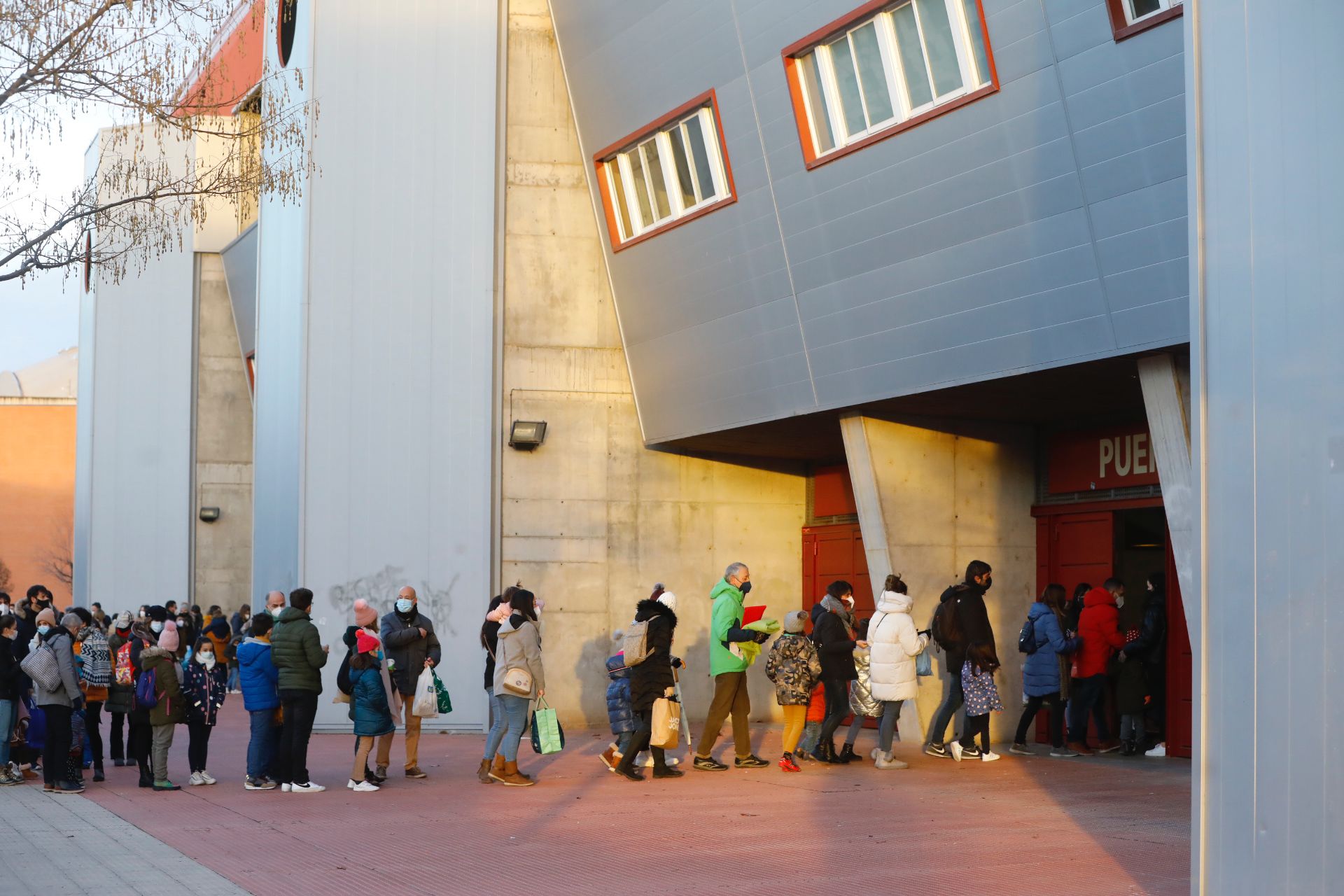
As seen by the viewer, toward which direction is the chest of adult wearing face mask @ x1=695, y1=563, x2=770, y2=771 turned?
to the viewer's right

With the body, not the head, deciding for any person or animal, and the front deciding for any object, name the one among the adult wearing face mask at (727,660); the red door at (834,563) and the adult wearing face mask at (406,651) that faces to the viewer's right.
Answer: the adult wearing face mask at (727,660)

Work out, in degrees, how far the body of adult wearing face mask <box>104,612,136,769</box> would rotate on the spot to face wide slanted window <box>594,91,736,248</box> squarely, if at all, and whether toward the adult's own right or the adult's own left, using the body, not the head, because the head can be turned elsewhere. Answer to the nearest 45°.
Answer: approximately 45° to the adult's own left

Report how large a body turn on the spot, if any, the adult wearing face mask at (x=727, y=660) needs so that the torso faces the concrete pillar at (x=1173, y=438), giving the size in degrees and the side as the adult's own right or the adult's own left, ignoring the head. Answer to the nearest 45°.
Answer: approximately 45° to the adult's own right

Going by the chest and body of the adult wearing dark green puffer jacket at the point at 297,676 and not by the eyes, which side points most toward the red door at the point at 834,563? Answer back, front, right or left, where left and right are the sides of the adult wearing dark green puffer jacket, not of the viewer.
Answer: front

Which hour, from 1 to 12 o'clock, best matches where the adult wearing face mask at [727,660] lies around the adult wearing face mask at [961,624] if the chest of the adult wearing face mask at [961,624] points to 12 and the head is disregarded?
the adult wearing face mask at [727,660] is roughly at 5 o'clock from the adult wearing face mask at [961,624].

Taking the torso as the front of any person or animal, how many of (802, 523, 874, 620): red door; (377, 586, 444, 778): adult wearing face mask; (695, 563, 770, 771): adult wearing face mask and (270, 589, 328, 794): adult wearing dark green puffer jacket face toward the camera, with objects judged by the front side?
2

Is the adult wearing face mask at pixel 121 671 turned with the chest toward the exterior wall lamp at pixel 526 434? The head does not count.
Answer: no

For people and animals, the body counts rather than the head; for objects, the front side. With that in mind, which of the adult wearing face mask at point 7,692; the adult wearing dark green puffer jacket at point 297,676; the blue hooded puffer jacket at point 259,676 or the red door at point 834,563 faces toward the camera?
the red door

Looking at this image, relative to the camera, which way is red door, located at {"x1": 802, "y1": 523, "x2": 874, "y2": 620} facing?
toward the camera

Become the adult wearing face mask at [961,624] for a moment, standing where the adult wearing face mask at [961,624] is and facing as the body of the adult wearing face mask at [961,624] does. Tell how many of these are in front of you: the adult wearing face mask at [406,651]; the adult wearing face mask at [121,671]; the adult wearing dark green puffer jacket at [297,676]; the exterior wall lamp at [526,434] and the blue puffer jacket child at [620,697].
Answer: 0

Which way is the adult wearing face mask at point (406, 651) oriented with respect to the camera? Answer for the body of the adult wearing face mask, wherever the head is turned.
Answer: toward the camera

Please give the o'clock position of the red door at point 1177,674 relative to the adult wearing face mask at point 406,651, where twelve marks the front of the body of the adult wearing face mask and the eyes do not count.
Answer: The red door is roughly at 9 o'clock from the adult wearing face mask.

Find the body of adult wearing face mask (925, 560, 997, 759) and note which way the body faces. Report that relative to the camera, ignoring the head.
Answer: to the viewer's right

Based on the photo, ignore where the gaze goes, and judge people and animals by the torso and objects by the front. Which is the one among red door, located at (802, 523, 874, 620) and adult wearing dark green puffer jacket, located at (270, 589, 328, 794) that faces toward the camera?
the red door

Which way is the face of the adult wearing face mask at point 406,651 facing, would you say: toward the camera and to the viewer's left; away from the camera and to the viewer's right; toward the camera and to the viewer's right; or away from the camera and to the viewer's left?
toward the camera and to the viewer's left

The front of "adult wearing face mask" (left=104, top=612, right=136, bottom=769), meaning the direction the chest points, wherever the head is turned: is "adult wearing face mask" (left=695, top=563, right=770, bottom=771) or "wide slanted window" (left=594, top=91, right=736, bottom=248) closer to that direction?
the adult wearing face mask
